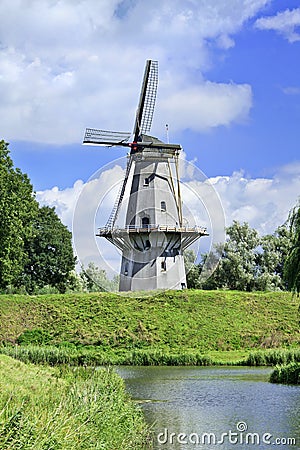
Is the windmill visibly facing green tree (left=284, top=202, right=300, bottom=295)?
no

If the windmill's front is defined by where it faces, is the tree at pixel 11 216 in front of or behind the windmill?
in front

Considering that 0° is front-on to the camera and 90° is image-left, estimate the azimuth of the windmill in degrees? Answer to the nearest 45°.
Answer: approximately 45°
